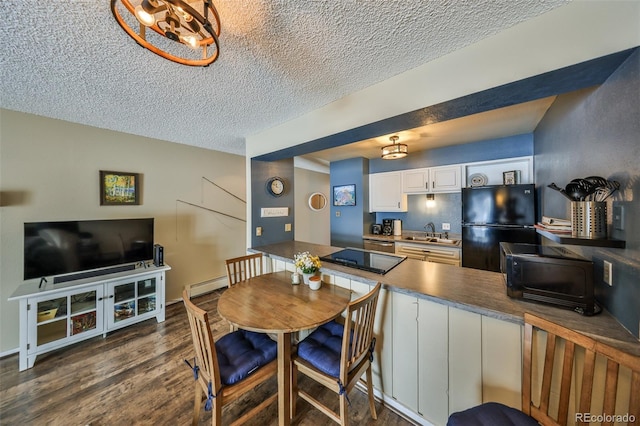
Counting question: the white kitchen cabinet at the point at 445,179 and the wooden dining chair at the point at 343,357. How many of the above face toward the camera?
1

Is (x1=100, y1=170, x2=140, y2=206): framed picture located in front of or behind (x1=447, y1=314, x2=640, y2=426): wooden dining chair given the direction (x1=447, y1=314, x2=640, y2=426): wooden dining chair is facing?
in front

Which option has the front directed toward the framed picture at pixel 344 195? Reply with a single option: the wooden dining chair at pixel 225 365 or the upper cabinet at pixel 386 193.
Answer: the wooden dining chair

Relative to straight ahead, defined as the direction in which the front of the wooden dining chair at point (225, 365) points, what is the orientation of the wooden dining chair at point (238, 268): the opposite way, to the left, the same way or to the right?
to the right

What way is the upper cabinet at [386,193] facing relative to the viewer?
toward the camera

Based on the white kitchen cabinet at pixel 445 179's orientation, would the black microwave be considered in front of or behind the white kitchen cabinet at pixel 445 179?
in front

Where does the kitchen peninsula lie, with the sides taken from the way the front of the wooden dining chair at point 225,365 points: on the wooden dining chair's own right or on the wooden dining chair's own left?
on the wooden dining chair's own right

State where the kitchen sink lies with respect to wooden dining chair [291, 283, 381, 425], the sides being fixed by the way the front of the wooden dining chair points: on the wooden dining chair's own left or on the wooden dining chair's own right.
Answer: on the wooden dining chair's own right

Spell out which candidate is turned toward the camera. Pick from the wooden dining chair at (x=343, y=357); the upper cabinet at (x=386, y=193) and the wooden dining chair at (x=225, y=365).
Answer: the upper cabinet

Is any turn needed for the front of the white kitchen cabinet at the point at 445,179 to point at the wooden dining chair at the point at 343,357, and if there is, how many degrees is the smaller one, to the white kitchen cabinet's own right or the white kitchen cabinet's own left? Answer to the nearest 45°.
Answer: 0° — it already faces it

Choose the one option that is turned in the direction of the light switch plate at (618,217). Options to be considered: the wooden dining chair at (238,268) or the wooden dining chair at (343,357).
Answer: the wooden dining chair at (238,268)

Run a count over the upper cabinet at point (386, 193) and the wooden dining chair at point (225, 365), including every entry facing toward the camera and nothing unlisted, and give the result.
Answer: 1

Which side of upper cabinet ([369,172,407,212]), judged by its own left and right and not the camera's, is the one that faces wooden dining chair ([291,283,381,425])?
front
